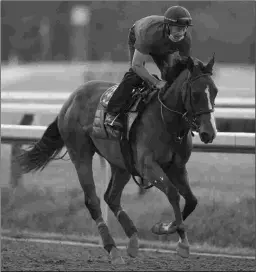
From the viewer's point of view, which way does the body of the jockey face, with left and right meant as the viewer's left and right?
facing the viewer and to the right of the viewer

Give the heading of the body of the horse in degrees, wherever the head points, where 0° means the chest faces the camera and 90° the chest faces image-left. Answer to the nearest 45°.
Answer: approximately 315°
